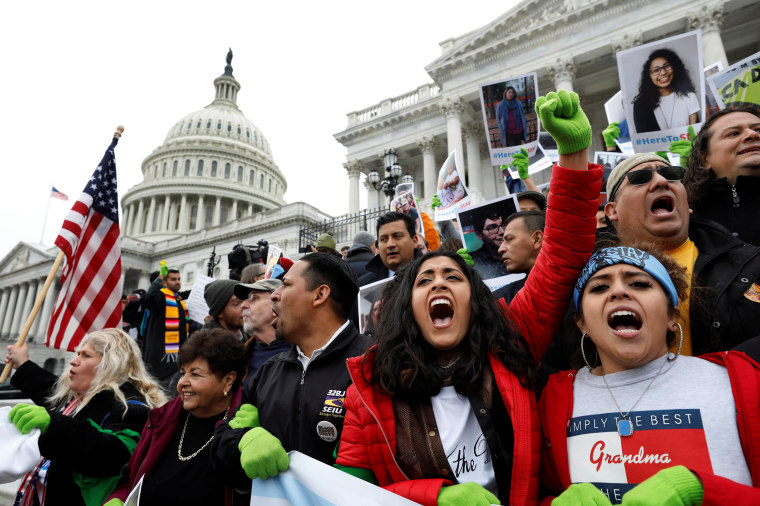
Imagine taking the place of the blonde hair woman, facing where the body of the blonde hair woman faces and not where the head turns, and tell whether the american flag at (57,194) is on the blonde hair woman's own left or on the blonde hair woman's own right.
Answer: on the blonde hair woman's own right

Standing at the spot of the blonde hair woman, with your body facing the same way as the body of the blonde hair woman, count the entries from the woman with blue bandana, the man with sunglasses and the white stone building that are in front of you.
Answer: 0

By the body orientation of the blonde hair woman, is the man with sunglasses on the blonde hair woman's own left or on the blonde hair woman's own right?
on the blonde hair woman's own left

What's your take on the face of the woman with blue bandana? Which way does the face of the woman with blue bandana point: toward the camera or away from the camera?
toward the camera

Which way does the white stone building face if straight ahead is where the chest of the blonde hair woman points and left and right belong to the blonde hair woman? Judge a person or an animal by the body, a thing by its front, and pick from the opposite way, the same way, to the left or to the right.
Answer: the same way

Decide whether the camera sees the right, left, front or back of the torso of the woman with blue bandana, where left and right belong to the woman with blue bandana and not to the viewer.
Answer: front

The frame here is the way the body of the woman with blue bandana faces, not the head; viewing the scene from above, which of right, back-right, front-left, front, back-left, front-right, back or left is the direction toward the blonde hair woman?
right

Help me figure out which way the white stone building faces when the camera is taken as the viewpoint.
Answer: facing the viewer and to the left of the viewer

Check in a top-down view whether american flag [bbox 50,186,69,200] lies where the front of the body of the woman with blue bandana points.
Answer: no

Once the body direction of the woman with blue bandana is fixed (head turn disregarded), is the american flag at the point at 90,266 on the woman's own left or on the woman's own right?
on the woman's own right

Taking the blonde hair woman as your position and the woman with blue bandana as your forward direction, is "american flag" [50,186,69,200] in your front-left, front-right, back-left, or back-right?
back-left

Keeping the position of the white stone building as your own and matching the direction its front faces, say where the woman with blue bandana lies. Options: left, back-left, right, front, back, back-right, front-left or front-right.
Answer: front-left

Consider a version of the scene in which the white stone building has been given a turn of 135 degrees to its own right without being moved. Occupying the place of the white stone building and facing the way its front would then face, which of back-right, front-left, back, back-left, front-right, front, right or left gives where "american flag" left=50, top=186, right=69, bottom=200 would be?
left
